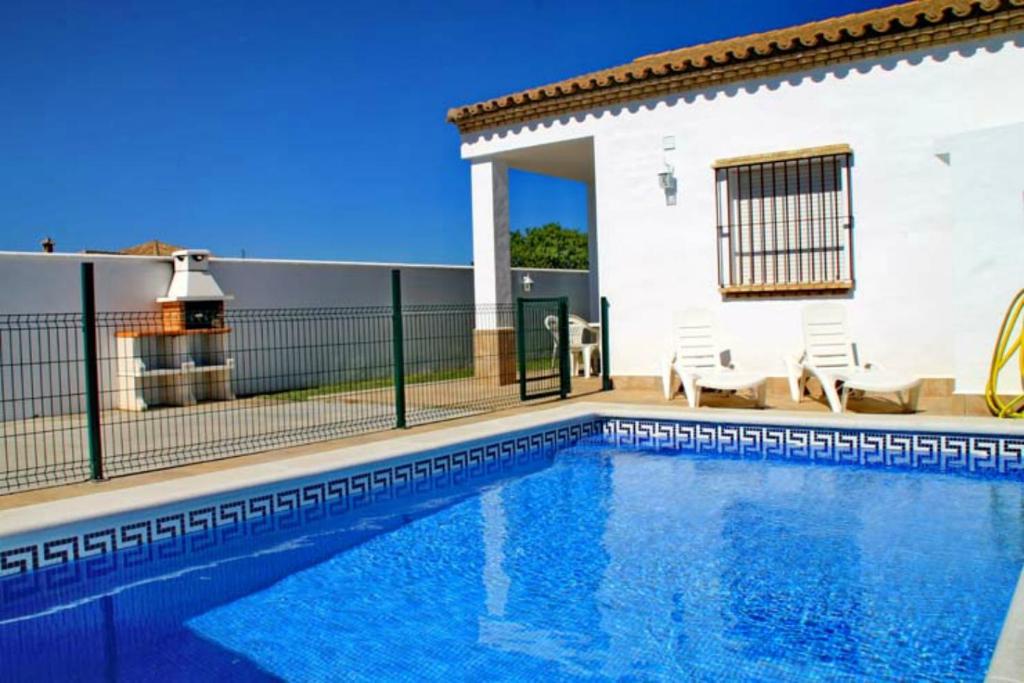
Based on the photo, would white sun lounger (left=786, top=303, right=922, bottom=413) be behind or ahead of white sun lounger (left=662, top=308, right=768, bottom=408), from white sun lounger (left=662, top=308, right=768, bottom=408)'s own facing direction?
ahead

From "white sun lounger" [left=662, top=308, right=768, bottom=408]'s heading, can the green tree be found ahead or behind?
behind

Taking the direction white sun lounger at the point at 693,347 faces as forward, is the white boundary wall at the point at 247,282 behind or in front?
behind

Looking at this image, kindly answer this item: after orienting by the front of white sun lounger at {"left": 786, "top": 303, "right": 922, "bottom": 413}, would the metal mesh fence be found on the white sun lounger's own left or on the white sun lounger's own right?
on the white sun lounger's own right

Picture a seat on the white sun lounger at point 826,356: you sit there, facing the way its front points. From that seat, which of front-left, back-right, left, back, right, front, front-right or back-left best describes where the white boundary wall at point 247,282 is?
back-right

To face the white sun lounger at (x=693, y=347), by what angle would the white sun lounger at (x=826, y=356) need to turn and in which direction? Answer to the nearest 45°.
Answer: approximately 135° to its right

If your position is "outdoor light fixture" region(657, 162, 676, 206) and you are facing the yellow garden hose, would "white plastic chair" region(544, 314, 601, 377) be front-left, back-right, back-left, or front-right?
back-left

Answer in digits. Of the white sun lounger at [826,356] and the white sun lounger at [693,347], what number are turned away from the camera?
0

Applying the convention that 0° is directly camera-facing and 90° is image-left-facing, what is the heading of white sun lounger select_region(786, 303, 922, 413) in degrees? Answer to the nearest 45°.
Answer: approximately 315°
